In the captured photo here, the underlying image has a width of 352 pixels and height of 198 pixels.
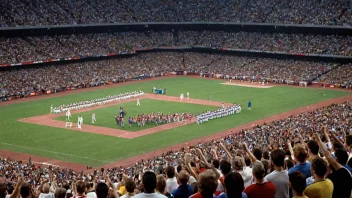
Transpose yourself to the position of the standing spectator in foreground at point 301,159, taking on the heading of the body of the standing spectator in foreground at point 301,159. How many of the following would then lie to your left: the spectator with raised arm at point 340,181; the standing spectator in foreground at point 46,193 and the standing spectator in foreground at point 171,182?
2

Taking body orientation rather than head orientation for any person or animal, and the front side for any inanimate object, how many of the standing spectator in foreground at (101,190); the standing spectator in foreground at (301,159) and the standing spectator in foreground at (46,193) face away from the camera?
3

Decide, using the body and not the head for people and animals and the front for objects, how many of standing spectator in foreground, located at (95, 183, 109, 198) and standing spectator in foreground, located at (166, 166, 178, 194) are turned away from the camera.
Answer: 2

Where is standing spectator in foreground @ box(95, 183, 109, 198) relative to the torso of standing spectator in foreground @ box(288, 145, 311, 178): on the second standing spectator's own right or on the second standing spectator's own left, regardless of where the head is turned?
on the second standing spectator's own left

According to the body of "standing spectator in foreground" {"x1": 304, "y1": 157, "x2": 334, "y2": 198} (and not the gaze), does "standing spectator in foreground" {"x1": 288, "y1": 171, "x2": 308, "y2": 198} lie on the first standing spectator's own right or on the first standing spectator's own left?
on the first standing spectator's own left

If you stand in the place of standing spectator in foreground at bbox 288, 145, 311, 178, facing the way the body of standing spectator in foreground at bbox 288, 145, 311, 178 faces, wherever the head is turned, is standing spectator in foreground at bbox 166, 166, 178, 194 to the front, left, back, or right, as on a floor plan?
left

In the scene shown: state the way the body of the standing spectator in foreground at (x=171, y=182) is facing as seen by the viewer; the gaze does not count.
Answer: away from the camera

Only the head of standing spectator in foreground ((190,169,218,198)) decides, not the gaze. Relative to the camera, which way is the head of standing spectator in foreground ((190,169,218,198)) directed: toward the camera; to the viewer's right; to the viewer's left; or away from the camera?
away from the camera

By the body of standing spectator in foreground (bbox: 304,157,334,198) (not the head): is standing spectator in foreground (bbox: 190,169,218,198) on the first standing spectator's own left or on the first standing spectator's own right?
on the first standing spectator's own left

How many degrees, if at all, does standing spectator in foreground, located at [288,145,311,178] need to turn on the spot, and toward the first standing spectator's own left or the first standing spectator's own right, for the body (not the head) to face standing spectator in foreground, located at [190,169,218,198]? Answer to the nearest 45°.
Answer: approximately 135° to the first standing spectator's own left

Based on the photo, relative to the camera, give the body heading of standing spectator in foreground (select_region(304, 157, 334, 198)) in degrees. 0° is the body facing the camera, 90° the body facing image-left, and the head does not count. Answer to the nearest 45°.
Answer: approximately 135°

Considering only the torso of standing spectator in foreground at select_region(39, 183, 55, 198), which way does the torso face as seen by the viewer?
away from the camera

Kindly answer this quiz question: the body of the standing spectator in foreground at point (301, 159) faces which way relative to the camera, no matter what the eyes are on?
away from the camera

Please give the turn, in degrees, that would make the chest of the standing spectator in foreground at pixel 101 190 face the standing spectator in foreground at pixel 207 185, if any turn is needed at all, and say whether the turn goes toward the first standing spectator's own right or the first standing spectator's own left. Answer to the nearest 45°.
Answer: approximately 135° to the first standing spectator's own right
